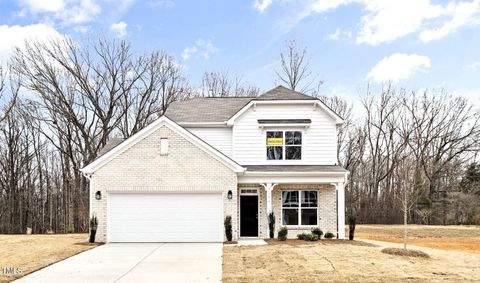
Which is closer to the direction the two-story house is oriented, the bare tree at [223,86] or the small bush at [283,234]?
the small bush

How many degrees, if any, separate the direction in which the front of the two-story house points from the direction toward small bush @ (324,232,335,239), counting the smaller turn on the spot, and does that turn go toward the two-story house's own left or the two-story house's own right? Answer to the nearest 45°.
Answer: approximately 90° to the two-story house's own left

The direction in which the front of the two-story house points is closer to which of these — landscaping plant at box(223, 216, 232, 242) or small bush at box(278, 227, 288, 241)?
the landscaping plant

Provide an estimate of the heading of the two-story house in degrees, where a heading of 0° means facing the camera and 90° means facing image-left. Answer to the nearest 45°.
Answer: approximately 0°

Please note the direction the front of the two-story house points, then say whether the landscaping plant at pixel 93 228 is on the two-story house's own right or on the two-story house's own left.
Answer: on the two-story house's own right

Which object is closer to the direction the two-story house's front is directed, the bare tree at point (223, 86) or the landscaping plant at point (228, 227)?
the landscaping plant

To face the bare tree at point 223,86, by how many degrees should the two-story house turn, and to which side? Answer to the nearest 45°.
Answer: approximately 180°

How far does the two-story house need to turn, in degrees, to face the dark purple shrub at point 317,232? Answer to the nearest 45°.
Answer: approximately 90° to its left
